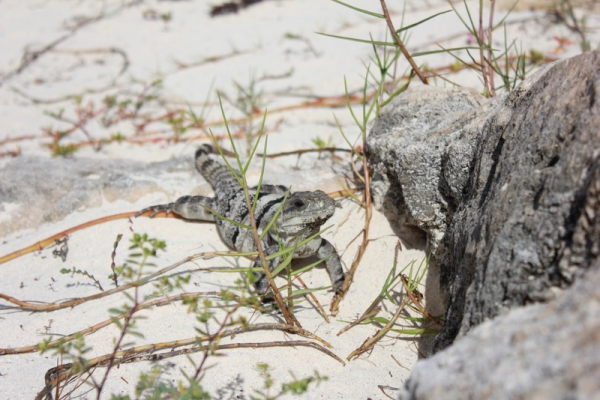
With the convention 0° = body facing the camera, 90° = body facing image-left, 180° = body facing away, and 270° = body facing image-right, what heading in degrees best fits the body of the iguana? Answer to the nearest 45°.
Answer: approximately 315°

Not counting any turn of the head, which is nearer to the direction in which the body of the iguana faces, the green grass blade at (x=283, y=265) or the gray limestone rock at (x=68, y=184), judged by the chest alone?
the green grass blade

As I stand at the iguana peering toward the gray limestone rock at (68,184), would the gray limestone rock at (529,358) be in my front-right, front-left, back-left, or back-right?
back-left

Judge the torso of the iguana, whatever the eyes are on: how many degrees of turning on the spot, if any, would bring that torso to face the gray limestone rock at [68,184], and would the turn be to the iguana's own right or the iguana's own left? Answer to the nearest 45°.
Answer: approximately 135° to the iguana's own right

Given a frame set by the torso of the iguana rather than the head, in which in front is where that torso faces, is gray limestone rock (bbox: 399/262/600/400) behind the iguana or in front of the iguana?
in front

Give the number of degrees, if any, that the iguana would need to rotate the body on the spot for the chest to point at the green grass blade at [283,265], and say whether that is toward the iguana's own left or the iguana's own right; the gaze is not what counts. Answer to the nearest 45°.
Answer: approximately 45° to the iguana's own right
